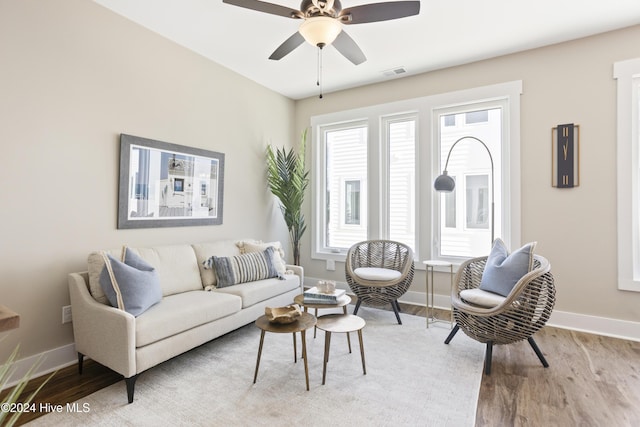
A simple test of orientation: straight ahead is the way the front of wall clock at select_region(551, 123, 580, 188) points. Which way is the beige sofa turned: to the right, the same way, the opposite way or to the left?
to the left

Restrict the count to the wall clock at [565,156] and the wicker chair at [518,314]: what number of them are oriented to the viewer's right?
0

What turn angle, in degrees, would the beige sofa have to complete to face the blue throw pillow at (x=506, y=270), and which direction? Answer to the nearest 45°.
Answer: approximately 45° to its left

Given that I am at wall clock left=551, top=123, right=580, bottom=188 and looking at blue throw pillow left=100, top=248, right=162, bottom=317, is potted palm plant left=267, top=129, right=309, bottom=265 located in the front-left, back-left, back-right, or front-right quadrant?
front-right

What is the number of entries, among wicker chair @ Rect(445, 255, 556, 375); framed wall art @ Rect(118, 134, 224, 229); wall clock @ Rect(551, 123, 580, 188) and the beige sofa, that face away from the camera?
0

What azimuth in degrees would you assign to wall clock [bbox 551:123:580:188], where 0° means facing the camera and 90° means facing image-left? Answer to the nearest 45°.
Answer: approximately 0°

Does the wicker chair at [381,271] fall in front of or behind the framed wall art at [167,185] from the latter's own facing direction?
in front

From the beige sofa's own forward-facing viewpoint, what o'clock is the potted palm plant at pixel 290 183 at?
The potted palm plant is roughly at 9 o'clock from the beige sofa.

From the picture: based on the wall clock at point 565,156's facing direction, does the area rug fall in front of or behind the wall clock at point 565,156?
in front

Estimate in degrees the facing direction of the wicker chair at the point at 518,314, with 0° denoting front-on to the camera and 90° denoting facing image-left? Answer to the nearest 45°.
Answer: approximately 45°

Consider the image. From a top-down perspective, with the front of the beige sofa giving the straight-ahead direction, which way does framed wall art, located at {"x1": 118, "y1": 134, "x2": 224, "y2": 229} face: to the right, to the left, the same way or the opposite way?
the same way

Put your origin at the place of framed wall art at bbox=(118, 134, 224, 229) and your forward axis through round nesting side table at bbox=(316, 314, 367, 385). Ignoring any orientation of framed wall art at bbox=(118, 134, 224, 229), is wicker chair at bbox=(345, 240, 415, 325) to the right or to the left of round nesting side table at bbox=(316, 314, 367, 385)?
left

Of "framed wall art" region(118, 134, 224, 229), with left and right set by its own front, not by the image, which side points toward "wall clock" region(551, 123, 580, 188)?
front

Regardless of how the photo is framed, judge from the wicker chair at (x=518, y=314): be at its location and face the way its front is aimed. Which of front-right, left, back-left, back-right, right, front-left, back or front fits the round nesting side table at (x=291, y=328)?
front

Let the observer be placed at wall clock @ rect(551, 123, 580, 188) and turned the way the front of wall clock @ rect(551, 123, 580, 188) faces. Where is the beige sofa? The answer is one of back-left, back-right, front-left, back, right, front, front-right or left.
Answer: front-right

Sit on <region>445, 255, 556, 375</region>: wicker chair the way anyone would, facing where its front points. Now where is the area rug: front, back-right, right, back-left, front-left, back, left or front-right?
front
